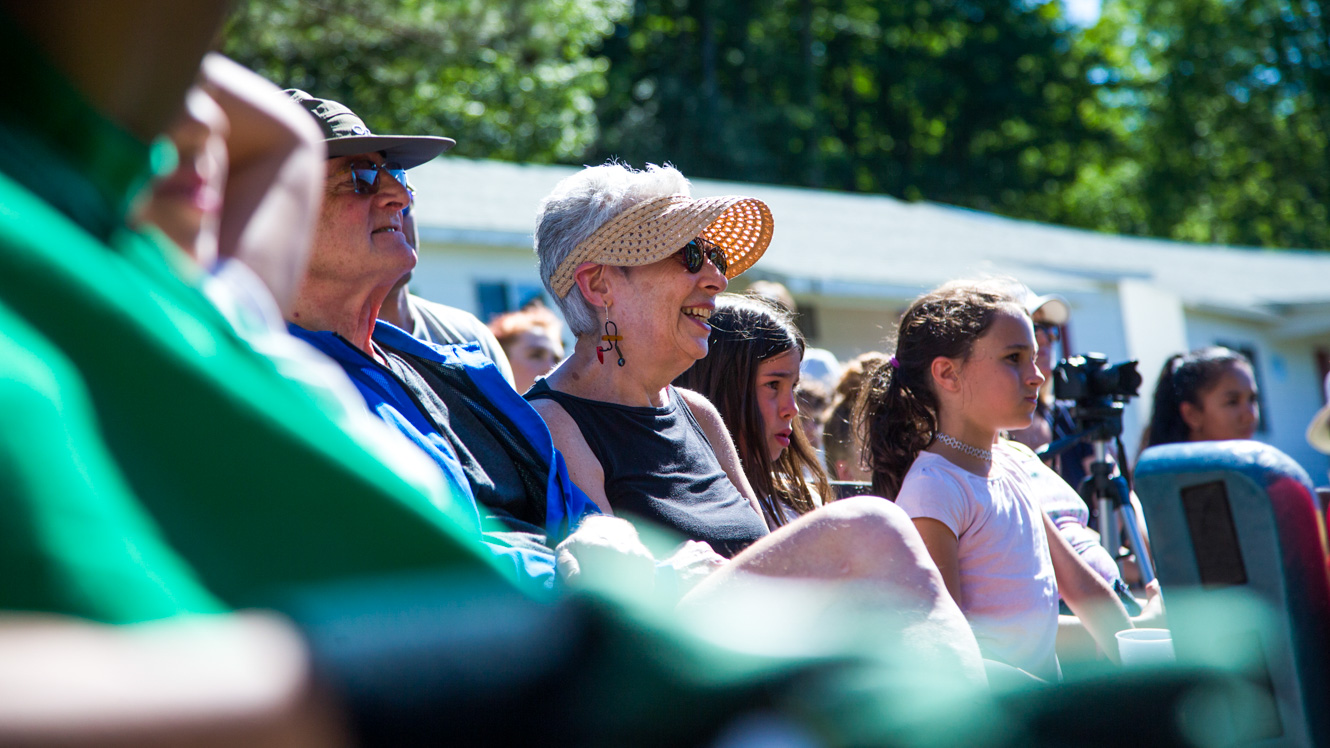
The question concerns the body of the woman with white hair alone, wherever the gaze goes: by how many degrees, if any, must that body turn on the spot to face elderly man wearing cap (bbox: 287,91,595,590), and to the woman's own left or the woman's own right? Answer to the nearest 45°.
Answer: approximately 90° to the woman's own right

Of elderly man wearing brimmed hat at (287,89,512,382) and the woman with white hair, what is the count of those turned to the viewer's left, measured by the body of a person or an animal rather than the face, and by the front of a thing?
0

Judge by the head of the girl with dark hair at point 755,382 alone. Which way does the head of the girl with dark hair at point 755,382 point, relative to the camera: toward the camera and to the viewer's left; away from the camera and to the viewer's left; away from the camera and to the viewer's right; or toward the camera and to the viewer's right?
toward the camera and to the viewer's right

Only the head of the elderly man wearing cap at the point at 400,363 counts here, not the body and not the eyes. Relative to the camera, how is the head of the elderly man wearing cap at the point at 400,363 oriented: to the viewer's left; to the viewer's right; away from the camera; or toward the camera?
to the viewer's right

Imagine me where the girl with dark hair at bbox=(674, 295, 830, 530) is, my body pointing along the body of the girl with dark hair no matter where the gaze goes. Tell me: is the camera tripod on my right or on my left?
on my left

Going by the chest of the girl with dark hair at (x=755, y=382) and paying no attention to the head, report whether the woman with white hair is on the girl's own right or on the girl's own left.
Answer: on the girl's own right

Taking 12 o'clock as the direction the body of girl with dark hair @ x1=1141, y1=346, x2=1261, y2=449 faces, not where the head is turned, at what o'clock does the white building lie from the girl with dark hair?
The white building is roughly at 7 o'clock from the girl with dark hair.

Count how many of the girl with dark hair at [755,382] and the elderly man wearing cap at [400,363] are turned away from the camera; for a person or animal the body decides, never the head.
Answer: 0

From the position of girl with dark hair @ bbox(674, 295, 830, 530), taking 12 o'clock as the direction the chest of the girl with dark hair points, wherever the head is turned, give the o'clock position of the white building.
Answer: The white building is roughly at 8 o'clock from the girl with dark hair.

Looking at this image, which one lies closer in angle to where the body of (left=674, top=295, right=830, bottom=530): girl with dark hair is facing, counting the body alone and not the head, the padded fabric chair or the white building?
the padded fabric chair

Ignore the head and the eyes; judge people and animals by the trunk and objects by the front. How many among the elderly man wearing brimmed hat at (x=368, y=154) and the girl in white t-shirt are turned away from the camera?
0

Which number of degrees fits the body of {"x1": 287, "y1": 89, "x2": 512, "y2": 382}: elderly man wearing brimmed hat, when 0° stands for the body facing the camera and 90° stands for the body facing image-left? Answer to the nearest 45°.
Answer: approximately 315°

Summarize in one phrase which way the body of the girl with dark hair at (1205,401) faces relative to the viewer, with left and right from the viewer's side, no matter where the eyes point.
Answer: facing the viewer and to the right of the viewer
